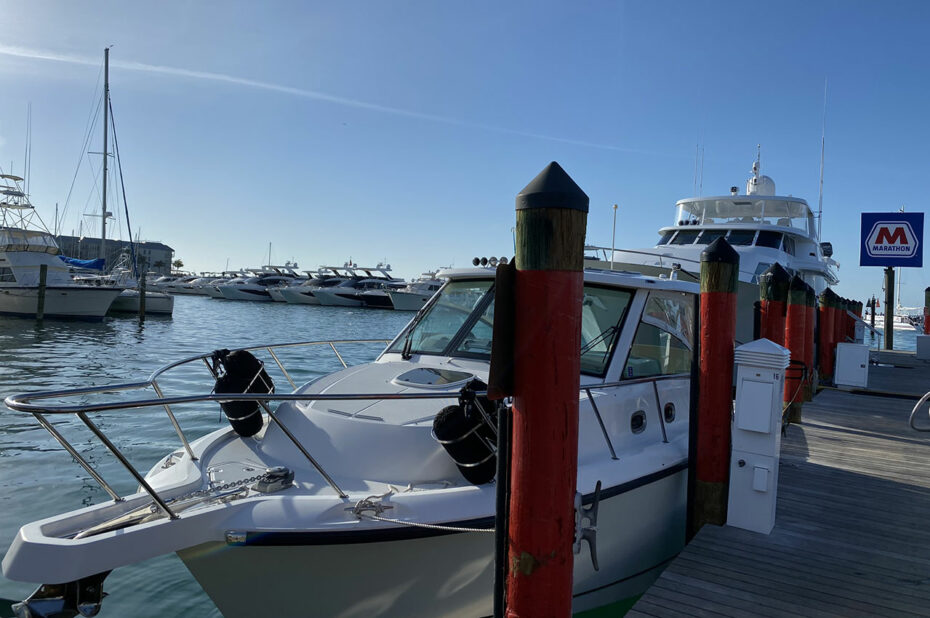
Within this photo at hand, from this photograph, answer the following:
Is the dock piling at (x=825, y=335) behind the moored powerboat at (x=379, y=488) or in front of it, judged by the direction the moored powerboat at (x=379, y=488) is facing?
behind

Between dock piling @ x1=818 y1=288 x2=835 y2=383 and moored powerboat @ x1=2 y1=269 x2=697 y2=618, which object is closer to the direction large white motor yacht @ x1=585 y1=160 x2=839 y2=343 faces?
the moored powerboat

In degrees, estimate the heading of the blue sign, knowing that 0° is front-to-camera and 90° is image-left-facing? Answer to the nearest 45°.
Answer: approximately 0°

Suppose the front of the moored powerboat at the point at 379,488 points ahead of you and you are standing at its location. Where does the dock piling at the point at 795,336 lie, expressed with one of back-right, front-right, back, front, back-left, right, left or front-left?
back

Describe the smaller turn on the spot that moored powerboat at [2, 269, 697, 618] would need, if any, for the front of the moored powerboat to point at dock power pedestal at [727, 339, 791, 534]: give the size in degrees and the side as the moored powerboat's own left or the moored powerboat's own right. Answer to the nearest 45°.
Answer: approximately 135° to the moored powerboat's own left

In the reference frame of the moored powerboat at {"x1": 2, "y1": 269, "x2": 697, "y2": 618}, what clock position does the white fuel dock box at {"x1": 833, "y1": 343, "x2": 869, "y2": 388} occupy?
The white fuel dock box is roughly at 6 o'clock from the moored powerboat.
